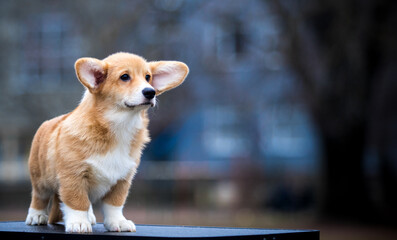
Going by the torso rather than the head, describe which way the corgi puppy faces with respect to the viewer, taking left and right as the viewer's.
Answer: facing the viewer and to the right of the viewer
